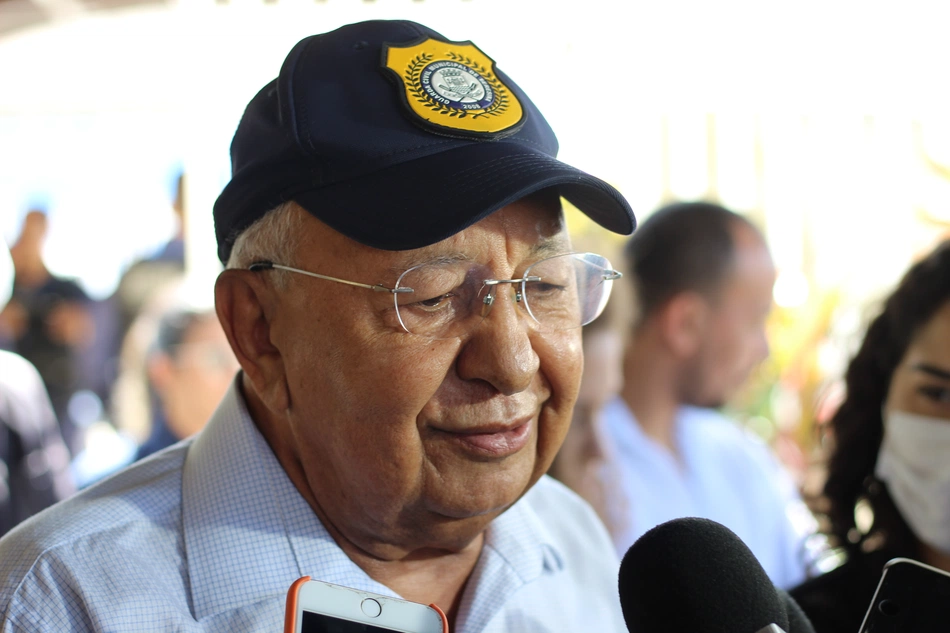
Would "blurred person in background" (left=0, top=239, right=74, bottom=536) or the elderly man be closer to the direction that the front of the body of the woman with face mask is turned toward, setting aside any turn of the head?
the elderly man

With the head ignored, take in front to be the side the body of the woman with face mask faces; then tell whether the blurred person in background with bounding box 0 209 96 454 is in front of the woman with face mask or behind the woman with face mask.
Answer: behind

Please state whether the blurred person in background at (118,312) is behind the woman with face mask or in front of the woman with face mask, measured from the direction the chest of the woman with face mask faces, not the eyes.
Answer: behind

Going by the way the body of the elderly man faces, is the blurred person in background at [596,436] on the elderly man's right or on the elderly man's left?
on the elderly man's left

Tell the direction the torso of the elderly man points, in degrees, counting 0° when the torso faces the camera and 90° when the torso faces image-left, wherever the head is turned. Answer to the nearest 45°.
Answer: approximately 315°

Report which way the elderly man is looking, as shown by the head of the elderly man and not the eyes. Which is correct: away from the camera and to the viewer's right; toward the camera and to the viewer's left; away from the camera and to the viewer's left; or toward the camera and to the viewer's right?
toward the camera and to the viewer's right

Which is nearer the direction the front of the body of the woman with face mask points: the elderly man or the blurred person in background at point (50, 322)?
the elderly man

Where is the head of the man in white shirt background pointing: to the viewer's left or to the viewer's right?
to the viewer's right
